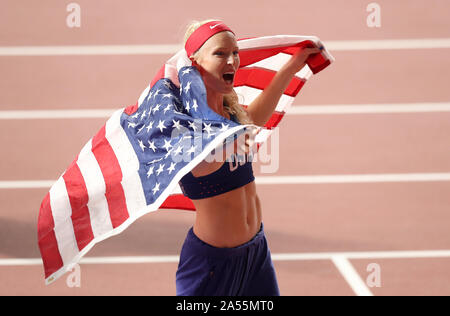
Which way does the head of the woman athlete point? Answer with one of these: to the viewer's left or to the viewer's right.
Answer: to the viewer's right

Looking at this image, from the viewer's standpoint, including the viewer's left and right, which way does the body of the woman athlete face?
facing the viewer and to the right of the viewer
